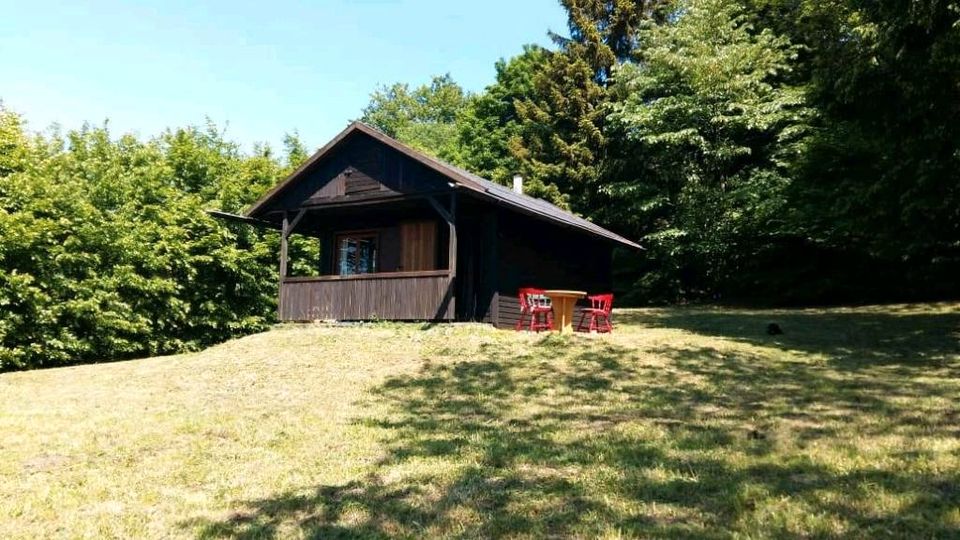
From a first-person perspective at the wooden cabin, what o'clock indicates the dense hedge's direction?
The dense hedge is roughly at 2 o'clock from the wooden cabin.

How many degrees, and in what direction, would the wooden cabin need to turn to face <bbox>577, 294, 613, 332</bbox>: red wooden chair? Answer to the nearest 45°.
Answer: approximately 135° to its left

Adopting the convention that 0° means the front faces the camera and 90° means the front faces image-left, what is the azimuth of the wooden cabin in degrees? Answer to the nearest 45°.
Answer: approximately 45°

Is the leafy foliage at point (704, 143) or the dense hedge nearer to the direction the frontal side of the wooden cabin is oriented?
the dense hedge

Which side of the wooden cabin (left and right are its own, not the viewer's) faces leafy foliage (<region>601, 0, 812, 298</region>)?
back
